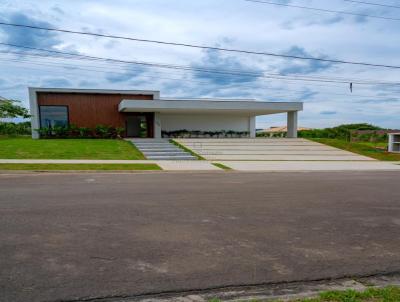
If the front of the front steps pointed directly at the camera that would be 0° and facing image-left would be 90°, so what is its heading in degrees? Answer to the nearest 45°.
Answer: approximately 0°

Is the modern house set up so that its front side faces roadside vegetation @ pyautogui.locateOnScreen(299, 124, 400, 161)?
no

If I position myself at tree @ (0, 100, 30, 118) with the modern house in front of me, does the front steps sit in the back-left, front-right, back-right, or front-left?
front-right

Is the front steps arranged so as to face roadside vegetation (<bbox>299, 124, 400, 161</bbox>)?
no

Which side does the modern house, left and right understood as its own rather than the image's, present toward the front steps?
front

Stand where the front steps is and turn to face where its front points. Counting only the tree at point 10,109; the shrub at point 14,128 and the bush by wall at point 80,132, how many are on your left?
0

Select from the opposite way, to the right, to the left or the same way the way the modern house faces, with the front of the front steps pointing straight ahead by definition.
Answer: the same way

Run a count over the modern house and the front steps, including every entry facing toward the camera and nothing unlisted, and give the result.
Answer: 2

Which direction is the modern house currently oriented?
toward the camera

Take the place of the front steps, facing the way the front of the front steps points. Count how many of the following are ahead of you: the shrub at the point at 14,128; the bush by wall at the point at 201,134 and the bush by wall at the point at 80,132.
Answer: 0

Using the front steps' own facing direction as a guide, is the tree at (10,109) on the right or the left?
on its right

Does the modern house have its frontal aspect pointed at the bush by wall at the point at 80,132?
no
